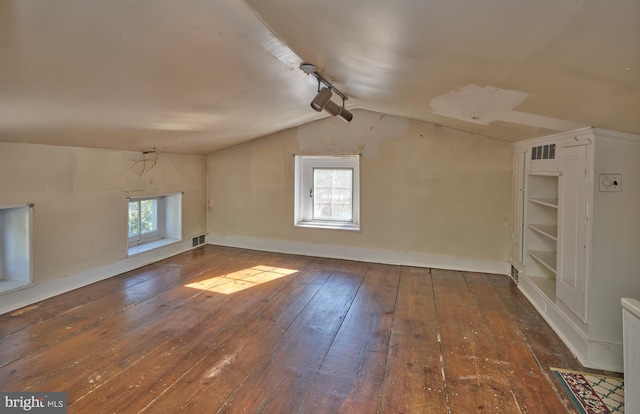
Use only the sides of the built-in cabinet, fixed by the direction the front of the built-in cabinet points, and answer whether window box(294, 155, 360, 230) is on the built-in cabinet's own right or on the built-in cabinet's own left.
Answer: on the built-in cabinet's own right

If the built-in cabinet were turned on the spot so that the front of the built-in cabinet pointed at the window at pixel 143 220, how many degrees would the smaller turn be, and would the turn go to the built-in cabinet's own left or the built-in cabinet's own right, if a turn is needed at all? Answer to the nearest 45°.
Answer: approximately 45° to the built-in cabinet's own right

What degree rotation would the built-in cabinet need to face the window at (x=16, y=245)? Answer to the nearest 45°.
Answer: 0° — it already faces it

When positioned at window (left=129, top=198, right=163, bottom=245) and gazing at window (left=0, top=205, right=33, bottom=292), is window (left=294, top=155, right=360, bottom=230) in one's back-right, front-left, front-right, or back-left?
back-left

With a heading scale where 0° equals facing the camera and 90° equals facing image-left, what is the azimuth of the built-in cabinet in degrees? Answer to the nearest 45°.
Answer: approximately 45°

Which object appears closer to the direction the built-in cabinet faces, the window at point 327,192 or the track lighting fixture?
the track lighting fixture

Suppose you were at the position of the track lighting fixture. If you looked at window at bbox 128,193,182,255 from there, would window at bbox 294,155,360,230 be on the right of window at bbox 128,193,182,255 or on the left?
right

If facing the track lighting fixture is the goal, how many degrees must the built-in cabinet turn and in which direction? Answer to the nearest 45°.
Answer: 0° — it already faces it
